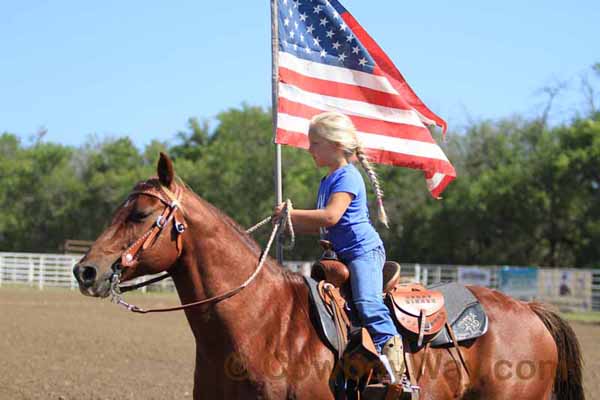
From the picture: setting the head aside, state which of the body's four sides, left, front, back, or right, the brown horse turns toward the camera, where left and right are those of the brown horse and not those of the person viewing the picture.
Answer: left

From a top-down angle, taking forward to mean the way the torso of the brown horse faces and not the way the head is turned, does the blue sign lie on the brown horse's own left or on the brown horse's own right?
on the brown horse's own right
